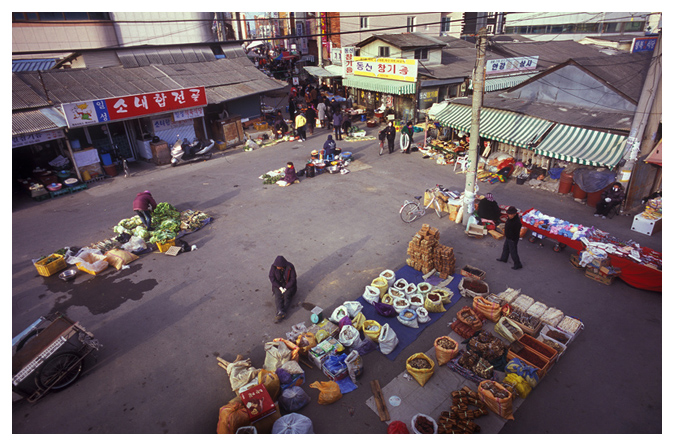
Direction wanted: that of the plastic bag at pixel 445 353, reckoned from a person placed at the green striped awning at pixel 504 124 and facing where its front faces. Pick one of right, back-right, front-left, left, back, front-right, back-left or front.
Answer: front-left

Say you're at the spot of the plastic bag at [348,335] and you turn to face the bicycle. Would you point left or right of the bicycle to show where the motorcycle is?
left

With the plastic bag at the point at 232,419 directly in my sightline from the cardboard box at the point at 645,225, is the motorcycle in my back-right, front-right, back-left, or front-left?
front-right

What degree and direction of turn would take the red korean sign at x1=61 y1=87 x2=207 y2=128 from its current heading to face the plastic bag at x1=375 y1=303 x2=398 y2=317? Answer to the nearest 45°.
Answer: approximately 45° to its right

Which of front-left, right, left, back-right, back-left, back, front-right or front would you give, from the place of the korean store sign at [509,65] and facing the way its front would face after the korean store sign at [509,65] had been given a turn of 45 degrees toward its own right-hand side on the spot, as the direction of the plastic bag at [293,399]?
front

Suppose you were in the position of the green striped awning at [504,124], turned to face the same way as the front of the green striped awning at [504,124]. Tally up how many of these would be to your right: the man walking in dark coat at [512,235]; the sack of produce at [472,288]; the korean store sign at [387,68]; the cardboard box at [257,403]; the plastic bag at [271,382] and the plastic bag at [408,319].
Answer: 1

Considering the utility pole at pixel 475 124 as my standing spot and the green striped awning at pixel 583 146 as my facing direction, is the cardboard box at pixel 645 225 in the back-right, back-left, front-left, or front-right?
front-right

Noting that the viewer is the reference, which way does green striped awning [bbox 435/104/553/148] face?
facing the viewer and to the left of the viewer

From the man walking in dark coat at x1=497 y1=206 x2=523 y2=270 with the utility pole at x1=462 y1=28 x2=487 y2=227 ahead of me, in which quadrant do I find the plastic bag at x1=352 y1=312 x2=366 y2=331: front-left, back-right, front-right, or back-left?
back-left

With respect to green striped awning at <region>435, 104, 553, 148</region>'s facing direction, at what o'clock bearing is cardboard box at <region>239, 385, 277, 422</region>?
The cardboard box is roughly at 11 o'clock from the green striped awning.

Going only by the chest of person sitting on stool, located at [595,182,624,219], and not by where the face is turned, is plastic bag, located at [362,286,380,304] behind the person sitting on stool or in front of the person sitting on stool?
in front

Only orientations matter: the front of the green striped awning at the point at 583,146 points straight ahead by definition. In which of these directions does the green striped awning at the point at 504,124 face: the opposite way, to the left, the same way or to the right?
the same way

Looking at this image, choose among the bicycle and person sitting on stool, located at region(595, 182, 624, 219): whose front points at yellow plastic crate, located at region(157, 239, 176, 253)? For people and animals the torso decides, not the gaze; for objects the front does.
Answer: the person sitting on stool

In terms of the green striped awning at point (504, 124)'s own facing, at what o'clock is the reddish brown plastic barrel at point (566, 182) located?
The reddish brown plastic barrel is roughly at 9 o'clock from the green striped awning.

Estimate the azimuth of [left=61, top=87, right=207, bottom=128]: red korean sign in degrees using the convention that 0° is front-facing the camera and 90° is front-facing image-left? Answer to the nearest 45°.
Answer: approximately 315°

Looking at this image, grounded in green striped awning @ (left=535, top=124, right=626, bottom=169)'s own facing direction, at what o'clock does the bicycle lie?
The bicycle is roughly at 12 o'clock from the green striped awning.

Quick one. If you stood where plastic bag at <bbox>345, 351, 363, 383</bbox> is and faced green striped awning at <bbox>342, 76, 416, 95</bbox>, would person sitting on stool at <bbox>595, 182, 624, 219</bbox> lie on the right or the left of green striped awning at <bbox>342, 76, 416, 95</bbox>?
right

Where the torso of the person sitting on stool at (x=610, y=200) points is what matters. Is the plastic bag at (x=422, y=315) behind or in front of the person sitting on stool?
in front
